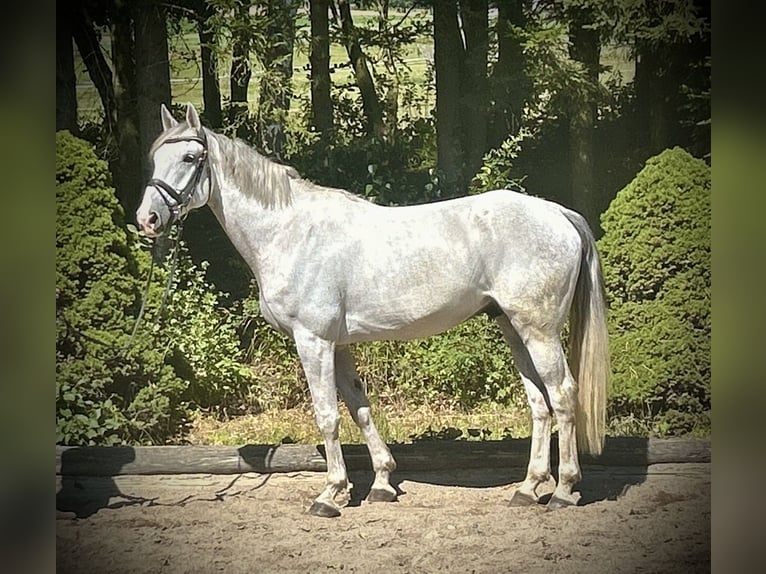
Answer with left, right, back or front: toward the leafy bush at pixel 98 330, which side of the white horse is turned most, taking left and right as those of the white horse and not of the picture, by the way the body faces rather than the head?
front

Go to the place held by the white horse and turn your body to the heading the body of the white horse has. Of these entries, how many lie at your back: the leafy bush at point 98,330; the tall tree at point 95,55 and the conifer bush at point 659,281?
1

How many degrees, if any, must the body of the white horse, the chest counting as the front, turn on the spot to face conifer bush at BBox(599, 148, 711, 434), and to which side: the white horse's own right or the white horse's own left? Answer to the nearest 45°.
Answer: approximately 180°

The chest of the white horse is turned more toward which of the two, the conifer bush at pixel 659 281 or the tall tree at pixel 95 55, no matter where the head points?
the tall tree

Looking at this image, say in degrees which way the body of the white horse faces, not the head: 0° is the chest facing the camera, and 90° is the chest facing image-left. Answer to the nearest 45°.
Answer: approximately 90°
